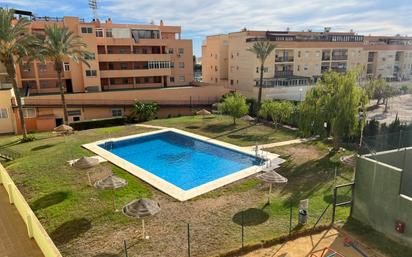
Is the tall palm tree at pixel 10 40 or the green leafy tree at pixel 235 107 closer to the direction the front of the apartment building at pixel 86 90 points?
the tall palm tree

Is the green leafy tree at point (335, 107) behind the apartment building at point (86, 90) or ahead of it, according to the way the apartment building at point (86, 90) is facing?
ahead

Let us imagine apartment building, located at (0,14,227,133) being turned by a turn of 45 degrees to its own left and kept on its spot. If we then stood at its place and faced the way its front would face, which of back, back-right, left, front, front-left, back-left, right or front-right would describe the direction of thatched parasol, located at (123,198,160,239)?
front-right

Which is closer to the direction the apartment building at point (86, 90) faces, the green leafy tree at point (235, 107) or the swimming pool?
the swimming pool

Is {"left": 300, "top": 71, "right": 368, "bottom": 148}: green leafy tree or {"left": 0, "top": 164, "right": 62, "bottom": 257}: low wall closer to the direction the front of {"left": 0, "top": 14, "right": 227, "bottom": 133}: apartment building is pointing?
the low wall

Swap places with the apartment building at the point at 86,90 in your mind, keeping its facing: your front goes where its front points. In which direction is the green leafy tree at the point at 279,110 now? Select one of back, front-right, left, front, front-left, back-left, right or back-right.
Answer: front-left

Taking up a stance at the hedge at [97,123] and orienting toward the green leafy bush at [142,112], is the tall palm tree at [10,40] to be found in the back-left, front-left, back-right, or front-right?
back-right

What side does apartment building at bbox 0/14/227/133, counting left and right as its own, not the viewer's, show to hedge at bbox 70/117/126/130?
front

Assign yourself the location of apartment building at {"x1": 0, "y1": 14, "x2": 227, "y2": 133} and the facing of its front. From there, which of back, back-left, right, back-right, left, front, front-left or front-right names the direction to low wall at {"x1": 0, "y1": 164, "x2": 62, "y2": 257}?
front

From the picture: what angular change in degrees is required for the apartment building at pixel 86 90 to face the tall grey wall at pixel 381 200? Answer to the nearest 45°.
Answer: approximately 45° to its left

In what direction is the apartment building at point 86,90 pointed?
toward the camera
